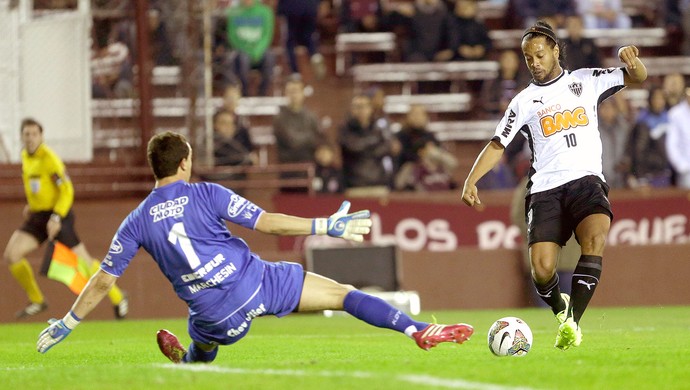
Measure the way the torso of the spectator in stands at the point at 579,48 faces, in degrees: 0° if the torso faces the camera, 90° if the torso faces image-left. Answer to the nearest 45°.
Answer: approximately 0°

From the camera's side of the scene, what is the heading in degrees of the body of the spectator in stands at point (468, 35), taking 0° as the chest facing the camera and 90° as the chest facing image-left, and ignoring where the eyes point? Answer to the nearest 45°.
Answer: approximately 0°

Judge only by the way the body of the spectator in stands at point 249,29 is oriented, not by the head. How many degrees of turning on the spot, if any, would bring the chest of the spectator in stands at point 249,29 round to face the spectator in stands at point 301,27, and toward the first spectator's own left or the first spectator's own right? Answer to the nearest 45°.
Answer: approximately 135° to the first spectator's own left
